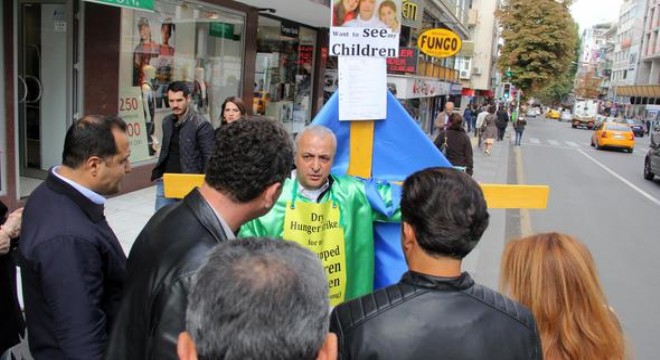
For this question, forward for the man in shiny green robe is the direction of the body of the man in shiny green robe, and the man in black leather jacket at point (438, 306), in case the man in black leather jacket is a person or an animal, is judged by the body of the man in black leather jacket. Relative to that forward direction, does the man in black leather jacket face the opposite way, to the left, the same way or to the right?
the opposite way

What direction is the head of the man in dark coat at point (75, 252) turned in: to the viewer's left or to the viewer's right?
to the viewer's right

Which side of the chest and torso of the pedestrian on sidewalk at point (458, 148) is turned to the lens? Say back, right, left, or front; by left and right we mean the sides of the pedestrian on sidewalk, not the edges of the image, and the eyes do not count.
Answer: back

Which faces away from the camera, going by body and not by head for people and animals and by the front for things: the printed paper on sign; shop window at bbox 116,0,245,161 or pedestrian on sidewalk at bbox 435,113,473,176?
the pedestrian on sidewalk

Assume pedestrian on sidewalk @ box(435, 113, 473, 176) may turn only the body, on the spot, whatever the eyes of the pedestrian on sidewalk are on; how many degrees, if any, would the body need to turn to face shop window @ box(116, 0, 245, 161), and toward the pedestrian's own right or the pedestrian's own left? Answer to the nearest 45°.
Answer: approximately 90° to the pedestrian's own left

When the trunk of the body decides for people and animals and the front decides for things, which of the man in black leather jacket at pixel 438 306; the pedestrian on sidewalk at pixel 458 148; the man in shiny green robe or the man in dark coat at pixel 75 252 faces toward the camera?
the man in shiny green robe

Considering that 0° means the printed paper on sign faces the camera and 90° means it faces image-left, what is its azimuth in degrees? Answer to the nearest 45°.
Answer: approximately 0°

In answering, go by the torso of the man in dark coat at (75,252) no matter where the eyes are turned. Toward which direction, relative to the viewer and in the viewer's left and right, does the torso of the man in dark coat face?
facing to the right of the viewer

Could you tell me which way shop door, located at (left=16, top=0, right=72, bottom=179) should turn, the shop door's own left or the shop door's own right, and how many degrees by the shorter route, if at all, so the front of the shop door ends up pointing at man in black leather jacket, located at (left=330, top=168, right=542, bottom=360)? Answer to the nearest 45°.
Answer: approximately 45° to the shop door's own right

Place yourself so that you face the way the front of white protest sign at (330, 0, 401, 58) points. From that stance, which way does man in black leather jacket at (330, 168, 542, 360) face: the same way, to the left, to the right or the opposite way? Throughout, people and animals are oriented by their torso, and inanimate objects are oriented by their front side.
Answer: the opposite way

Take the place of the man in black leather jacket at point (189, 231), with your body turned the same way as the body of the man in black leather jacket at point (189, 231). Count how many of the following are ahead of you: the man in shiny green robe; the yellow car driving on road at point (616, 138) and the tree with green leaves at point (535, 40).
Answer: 3

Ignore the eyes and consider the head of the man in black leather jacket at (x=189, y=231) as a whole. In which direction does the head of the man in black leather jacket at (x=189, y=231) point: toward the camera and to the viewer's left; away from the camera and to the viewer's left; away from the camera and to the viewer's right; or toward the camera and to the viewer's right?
away from the camera and to the viewer's right

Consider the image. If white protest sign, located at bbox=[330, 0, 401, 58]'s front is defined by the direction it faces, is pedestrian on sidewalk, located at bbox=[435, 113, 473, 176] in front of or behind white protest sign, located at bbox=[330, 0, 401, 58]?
behind

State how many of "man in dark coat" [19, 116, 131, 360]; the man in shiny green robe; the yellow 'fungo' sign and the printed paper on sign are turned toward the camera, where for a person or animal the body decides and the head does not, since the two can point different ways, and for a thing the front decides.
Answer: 3
